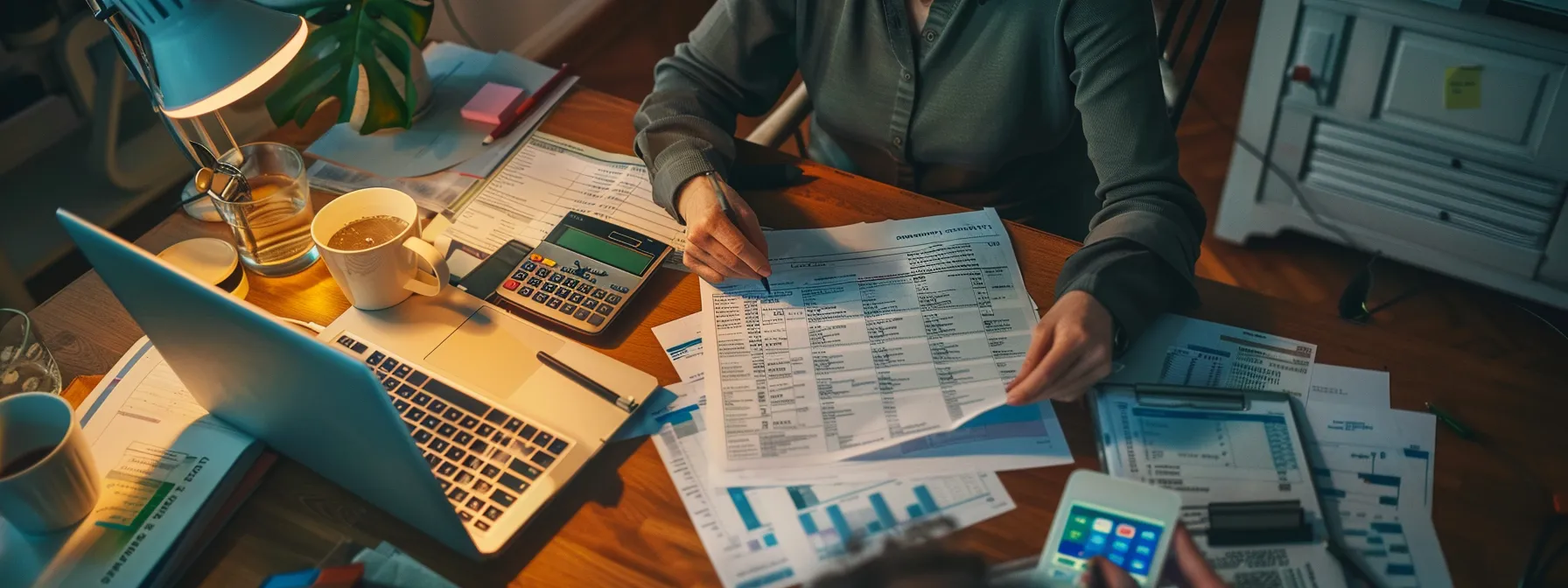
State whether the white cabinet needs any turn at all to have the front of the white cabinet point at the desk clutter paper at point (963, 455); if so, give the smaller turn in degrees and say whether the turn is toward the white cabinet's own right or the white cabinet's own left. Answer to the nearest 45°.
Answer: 0° — it already faces it

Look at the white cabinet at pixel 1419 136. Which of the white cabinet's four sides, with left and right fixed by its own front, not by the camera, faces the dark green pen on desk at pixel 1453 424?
front

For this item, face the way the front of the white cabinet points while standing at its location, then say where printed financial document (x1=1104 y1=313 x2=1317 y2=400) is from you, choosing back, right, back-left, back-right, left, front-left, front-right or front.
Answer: front

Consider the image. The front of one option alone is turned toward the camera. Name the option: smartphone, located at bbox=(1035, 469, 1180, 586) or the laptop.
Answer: the smartphone

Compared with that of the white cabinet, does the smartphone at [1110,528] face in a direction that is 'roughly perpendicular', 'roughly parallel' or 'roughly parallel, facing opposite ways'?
roughly parallel

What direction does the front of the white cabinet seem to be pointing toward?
toward the camera

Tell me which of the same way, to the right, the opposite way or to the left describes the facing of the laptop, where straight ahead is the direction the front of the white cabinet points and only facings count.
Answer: the opposite way

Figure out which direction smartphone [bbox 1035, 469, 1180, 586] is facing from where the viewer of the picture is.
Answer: facing the viewer

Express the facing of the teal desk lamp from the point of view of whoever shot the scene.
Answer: facing to the right of the viewer

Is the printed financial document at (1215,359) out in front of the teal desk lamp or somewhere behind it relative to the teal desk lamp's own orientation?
in front

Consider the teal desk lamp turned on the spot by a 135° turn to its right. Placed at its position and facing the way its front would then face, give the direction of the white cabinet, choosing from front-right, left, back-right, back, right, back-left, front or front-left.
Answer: back-left

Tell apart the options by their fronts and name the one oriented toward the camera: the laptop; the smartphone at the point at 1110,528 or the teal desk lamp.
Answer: the smartphone
